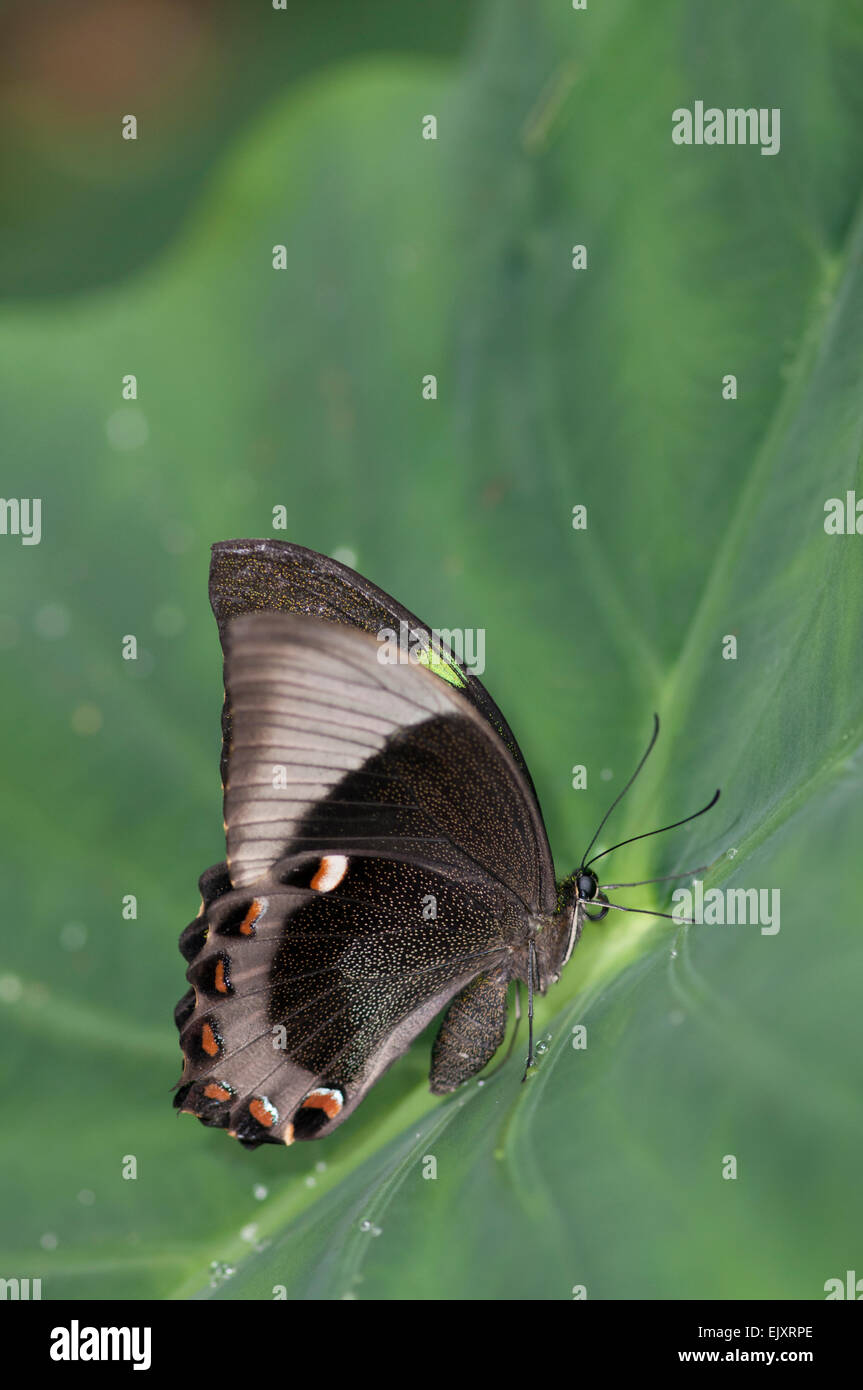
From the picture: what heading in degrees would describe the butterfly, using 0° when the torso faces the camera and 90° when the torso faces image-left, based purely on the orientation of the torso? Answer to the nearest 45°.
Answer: approximately 270°
